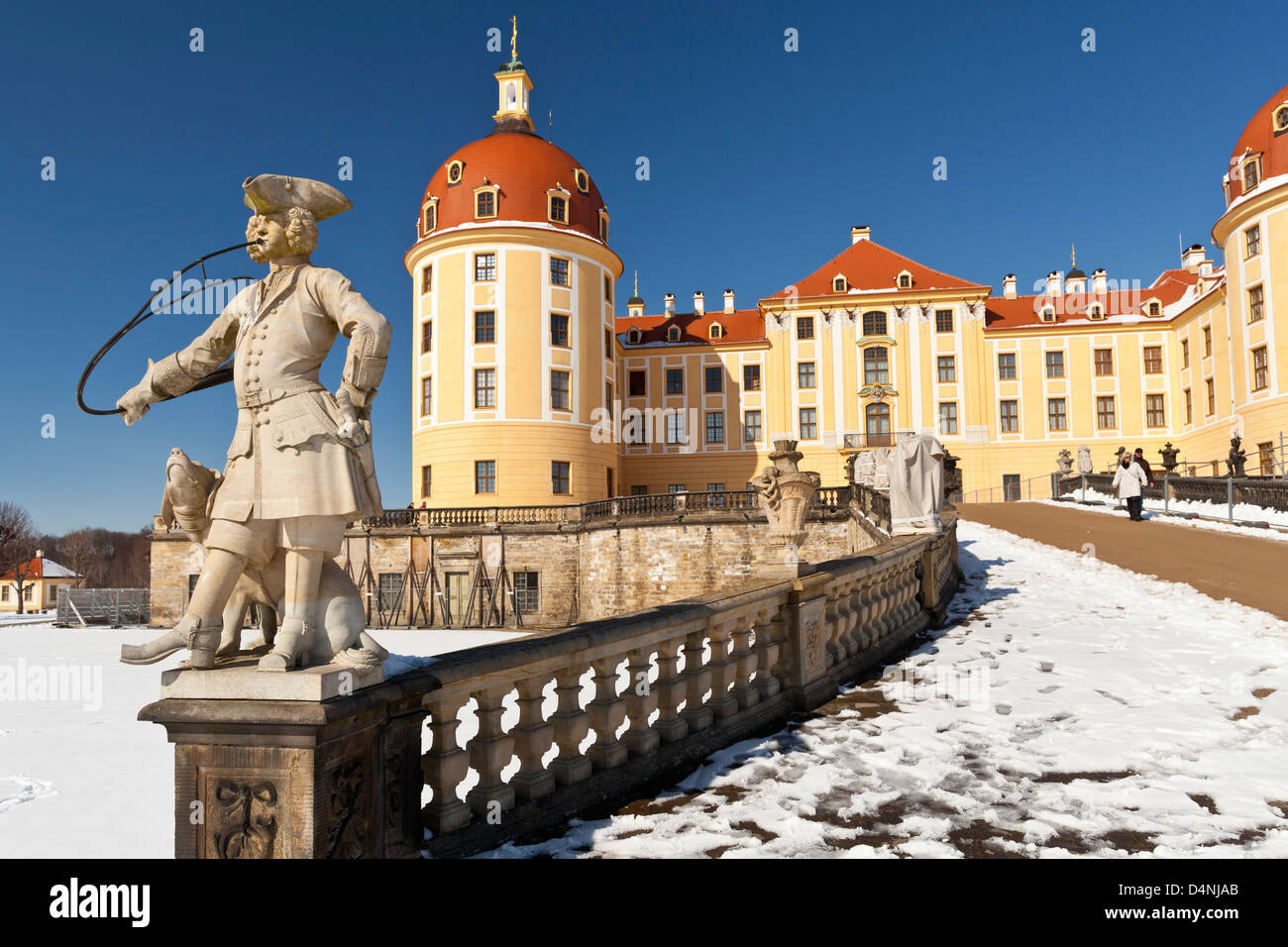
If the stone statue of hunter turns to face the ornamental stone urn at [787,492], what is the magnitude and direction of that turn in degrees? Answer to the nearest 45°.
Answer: approximately 180°

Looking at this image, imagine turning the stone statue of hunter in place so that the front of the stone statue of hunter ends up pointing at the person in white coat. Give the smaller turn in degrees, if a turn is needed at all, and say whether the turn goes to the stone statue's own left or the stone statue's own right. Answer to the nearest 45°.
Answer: approximately 180°

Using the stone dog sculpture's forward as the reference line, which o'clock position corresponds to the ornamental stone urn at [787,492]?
The ornamental stone urn is roughly at 5 o'clock from the stone dog sculpture.

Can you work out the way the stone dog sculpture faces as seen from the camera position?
facing to the left of the viewer

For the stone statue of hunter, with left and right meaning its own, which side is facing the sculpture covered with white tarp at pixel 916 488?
back

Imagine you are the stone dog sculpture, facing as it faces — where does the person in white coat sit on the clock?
The person in white coat is roughly at 5 o'clock from the stone dog sculpture.

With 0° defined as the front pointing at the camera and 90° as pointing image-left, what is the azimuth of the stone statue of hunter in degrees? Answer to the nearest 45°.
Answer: approximately 45°
